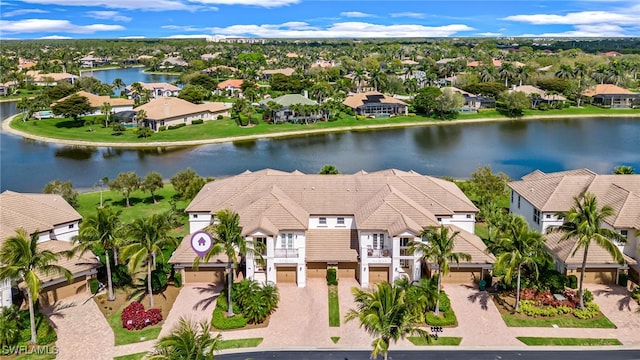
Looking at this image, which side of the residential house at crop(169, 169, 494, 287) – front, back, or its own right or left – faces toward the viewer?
front

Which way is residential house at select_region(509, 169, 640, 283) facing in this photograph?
toward the camera

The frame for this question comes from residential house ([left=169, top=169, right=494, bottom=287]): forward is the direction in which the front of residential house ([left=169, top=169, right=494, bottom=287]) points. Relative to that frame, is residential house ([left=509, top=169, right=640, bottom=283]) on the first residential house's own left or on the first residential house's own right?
on the first residential house's own left

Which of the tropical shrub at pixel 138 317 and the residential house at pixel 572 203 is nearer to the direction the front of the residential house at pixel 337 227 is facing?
the tropical shrub

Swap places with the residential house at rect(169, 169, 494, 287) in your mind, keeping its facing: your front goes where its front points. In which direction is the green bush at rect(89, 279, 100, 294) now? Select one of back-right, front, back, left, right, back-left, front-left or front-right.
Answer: right

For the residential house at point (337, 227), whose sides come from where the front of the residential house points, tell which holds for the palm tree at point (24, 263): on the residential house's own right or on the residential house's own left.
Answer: on the residential house's own right

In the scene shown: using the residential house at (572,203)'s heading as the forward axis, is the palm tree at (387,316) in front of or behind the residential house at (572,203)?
in front

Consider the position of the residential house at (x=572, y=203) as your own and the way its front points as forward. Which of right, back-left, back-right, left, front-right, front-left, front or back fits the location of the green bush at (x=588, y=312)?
front

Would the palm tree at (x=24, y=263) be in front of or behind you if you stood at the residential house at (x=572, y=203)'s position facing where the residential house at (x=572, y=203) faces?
in front

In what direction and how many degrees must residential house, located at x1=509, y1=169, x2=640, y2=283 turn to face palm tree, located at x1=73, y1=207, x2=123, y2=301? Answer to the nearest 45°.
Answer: approximately 45° to its right

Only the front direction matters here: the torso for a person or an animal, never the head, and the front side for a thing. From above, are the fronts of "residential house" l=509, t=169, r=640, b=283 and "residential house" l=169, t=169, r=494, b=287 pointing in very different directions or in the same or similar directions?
same or similar directions

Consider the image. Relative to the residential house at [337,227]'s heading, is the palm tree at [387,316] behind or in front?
in front

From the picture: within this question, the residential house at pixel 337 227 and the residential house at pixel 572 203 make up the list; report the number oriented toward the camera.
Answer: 2

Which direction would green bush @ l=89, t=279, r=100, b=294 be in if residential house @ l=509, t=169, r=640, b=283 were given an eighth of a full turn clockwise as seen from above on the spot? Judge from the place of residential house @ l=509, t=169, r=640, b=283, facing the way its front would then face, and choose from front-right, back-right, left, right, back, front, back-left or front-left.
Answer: front
